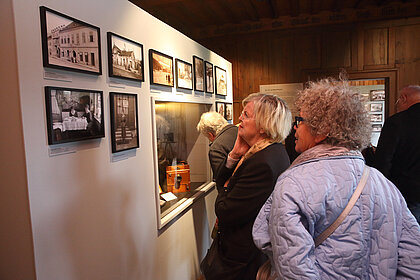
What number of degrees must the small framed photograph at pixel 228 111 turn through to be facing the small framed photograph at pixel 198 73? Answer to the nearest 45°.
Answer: approximately 45° to its right

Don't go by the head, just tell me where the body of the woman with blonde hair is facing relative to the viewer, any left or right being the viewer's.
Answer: facing to the left of the viewer

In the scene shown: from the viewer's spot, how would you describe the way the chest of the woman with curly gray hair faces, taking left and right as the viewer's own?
facing away from the viewer and to the left of the viewer

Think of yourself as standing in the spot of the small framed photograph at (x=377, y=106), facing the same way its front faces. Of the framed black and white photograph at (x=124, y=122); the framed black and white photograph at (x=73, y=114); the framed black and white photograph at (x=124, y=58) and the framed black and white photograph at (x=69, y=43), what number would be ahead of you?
4

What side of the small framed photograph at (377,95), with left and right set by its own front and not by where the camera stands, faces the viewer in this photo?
front

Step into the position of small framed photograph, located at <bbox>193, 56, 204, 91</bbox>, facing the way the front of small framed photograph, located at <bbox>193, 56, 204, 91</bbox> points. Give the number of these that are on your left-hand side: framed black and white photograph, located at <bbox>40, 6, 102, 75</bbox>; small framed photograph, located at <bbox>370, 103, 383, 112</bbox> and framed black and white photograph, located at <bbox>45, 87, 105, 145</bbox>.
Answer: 1

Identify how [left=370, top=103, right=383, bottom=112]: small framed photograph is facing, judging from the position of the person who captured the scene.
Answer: facing the viewer

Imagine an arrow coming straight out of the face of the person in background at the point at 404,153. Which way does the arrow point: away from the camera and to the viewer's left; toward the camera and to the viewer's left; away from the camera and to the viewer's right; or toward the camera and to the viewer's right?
away from the camera and to the viewer's left

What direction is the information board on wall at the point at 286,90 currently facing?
toward the camera

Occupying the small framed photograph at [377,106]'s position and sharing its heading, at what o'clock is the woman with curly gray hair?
The woman with curly gray hair is roughly at 12 o'clock from the small framed photograph.

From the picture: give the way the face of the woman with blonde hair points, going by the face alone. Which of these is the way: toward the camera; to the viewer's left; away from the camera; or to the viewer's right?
to the viewer's left

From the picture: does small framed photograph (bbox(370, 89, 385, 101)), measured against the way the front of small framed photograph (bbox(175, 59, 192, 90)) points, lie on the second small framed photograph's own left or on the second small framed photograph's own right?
on the second small framed photograph's own left

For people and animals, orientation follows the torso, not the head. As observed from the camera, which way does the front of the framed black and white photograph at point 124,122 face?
facing the viewer and to the right of the viewer

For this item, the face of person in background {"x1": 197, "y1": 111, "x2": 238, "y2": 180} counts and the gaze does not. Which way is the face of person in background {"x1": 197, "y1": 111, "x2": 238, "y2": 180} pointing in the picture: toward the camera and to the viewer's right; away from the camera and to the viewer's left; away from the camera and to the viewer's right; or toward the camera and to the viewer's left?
away from the camera and to the viewer's left
